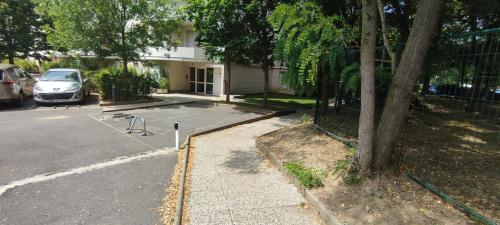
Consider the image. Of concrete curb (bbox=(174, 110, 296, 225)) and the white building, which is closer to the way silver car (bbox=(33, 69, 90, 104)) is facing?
the concrete curb

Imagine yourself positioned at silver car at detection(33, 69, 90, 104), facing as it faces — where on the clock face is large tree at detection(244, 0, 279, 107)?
The large tree is roughly at 10 o'clock from the silver car.

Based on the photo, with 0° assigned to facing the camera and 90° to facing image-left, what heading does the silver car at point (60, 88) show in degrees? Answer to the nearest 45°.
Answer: approximately 0°

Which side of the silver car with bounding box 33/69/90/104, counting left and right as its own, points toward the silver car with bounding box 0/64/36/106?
right

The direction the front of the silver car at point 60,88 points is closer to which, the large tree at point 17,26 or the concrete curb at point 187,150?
the concrete curb

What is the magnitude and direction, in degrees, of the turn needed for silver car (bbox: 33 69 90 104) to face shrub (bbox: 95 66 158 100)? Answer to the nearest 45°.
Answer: approximately 90° to its left

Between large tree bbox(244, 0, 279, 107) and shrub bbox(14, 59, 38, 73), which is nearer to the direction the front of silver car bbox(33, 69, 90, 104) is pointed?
the large tree
